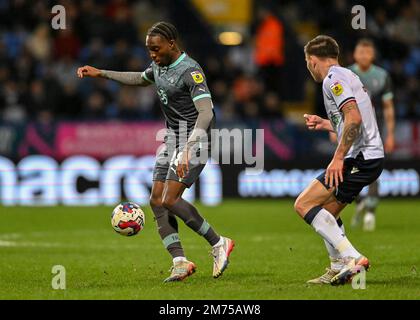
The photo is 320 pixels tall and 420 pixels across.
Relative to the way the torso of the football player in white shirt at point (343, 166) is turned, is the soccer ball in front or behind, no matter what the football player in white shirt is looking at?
in front

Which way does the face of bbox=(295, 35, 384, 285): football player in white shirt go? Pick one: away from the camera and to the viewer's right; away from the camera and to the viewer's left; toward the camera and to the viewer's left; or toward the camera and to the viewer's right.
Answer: away from the camera and to the viewer's left

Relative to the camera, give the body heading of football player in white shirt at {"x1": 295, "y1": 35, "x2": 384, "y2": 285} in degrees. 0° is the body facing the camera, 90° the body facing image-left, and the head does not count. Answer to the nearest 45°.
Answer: approximately 90°
